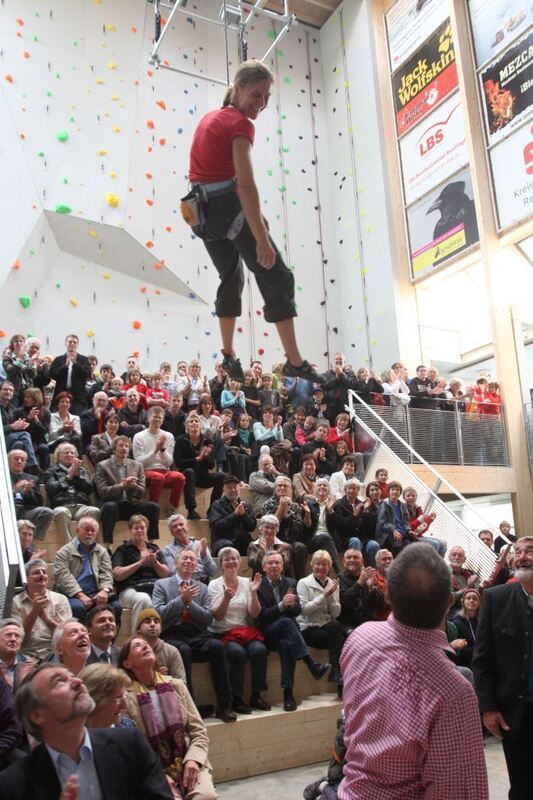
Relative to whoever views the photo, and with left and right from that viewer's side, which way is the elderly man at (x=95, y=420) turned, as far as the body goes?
facing the viewer and to the right of the viewer

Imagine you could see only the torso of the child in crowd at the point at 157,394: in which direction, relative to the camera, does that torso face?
toward the camera

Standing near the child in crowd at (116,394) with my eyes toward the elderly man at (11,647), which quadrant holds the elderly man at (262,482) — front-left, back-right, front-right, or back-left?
front-left

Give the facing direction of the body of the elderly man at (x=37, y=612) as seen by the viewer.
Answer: toward the camera

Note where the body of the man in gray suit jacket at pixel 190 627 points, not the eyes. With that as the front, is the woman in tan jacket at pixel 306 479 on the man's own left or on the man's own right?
on the man's own left

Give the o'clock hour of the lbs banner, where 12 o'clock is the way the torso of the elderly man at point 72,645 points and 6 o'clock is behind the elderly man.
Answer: The lbs banner is roughly at 9 o'clock from the elderly man.

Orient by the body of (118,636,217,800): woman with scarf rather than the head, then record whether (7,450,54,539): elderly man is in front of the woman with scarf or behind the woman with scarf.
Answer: behind

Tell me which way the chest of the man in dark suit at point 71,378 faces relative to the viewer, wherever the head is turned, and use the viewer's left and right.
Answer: facing the viewer

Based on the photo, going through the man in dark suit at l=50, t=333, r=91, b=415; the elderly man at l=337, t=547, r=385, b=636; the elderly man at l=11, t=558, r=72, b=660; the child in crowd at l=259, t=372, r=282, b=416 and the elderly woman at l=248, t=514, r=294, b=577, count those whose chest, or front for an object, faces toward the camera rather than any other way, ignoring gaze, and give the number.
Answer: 5

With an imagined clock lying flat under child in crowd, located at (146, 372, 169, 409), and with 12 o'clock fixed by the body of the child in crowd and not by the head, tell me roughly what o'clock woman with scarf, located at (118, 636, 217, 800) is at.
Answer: The woman with scarf is roughly at 12 o'clock from the child in crowd.

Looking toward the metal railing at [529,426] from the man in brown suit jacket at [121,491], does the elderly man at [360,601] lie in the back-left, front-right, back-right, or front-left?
front-right

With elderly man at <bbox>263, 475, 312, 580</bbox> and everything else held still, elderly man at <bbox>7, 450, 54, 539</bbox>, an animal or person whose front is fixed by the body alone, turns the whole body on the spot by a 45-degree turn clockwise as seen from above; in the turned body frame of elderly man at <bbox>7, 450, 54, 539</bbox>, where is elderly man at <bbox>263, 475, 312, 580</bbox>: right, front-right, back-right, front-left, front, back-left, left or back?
left

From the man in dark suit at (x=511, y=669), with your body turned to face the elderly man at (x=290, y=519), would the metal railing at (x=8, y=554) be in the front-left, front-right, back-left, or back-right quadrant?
front-left

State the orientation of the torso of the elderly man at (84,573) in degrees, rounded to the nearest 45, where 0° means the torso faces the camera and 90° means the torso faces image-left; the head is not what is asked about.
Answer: approximately 315°

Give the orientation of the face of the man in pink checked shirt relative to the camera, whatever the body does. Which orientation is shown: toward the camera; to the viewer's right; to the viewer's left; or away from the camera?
away from the camera

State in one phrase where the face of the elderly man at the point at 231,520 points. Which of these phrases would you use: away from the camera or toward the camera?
toward the camera

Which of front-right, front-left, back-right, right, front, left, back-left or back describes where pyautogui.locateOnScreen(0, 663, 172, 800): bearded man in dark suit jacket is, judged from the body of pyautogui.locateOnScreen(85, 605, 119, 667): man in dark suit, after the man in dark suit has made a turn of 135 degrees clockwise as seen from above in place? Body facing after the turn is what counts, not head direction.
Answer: left

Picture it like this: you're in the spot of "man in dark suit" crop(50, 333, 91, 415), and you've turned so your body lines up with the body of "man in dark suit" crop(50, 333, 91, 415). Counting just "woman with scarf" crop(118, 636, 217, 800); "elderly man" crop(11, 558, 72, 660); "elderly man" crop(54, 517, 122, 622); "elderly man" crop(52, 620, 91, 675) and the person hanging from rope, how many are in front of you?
5

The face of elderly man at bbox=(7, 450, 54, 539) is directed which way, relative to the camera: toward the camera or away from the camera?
toward the camera

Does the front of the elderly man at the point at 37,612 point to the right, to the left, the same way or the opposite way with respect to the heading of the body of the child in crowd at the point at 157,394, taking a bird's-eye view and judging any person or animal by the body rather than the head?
the same way

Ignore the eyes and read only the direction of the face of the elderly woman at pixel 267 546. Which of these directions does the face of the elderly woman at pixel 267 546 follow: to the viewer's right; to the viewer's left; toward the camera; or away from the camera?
toward the camera
